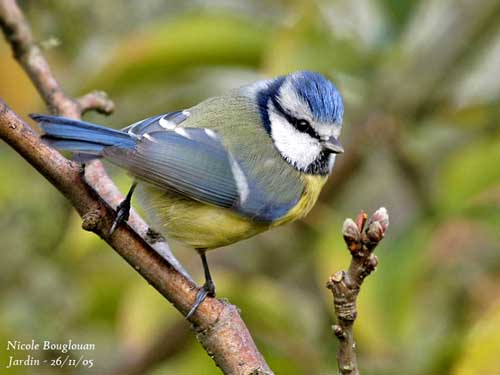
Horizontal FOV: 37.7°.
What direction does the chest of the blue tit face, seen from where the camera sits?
to the viewer's right
